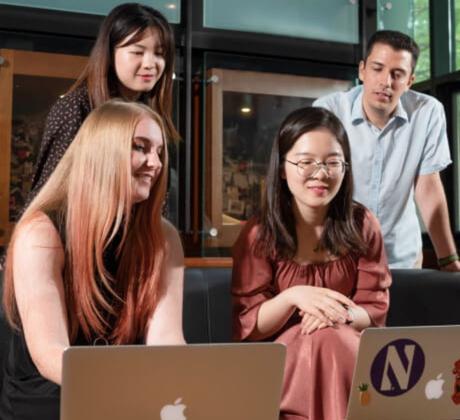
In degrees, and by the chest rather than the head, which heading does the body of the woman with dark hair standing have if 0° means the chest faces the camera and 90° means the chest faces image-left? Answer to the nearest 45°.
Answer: approximately 315°

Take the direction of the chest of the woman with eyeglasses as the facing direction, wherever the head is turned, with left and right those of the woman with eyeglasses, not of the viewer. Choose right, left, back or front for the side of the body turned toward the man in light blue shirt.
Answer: back

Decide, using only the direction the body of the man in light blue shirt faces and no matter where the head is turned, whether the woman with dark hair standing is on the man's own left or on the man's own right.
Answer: on the man's own right

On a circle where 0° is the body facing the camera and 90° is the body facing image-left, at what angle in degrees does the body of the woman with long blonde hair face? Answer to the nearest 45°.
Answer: approximately 315°

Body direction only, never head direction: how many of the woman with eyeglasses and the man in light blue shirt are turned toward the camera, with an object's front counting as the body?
2

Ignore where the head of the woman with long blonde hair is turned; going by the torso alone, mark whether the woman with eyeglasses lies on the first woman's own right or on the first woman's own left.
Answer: on the first woman's own left

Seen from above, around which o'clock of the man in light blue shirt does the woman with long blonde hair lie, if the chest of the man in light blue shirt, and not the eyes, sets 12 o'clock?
The woman with long blonde hair is roughly at 1 o'clock from the man in light blue shirt.
